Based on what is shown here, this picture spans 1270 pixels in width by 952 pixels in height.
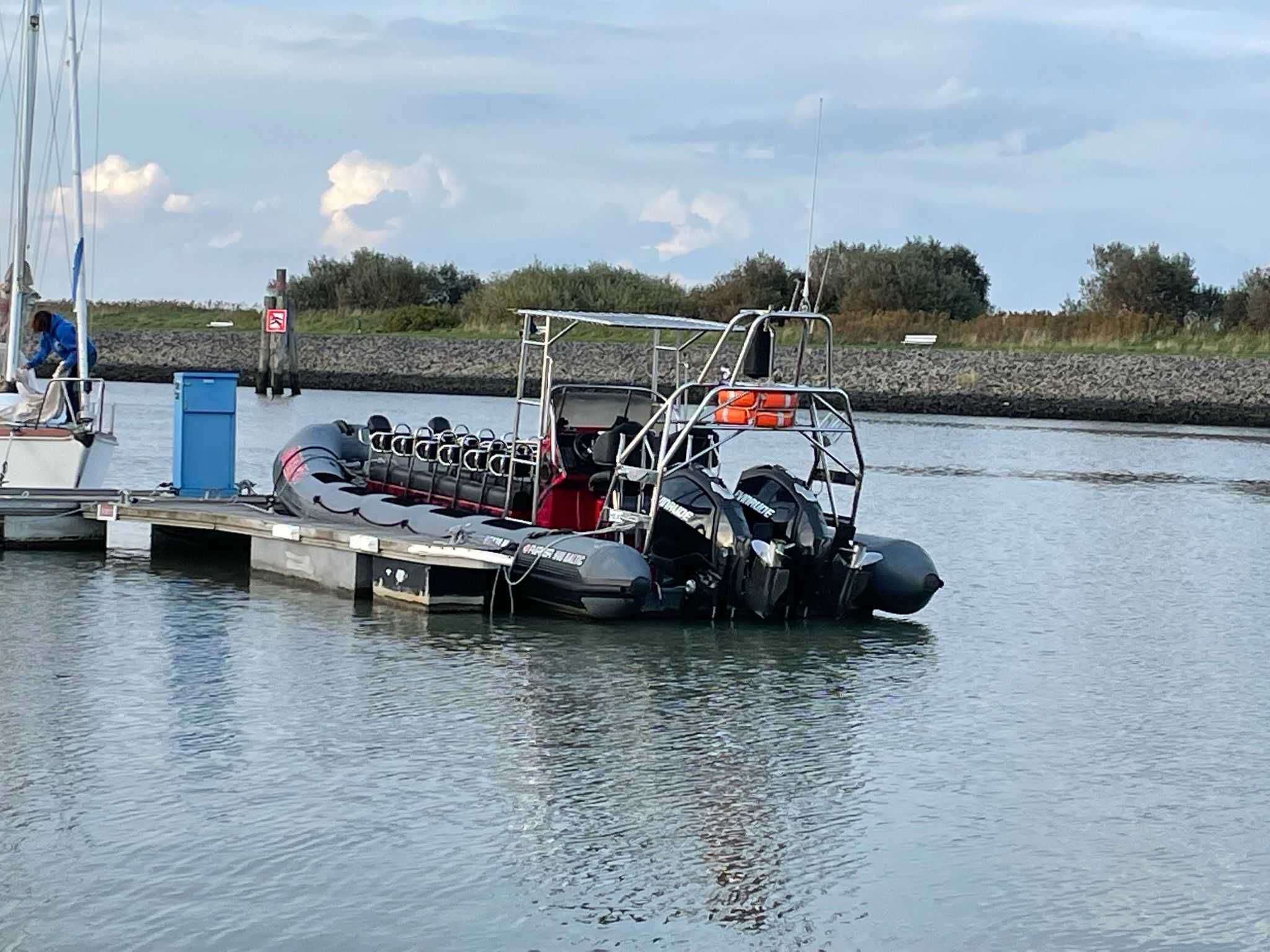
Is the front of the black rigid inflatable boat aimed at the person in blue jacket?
yes

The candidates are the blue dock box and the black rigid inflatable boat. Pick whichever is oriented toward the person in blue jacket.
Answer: the black rigid inflatable boat

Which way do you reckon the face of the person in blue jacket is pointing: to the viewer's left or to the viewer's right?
to the viewer's left

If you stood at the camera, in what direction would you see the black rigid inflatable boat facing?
facing away from the viewer and to the left of the viewer
